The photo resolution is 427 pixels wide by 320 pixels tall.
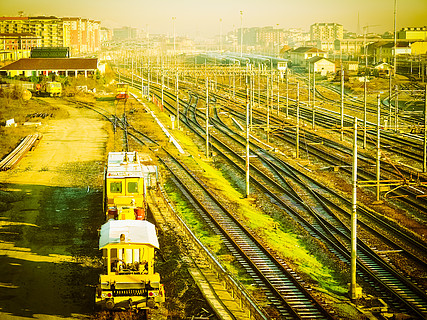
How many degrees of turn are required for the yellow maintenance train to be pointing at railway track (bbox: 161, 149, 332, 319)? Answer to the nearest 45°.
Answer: approximately 135° to its left

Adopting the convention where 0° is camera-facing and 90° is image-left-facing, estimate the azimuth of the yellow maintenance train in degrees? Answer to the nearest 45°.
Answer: approximately 0°

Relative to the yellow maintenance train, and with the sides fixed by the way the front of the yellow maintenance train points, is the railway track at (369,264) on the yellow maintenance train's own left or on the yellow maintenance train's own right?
on the yellow maintenance train's own left

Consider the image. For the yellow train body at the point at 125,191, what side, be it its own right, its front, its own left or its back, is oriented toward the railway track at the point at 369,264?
left

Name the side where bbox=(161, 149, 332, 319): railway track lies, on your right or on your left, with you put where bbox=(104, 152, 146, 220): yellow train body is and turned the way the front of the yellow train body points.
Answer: on your left
